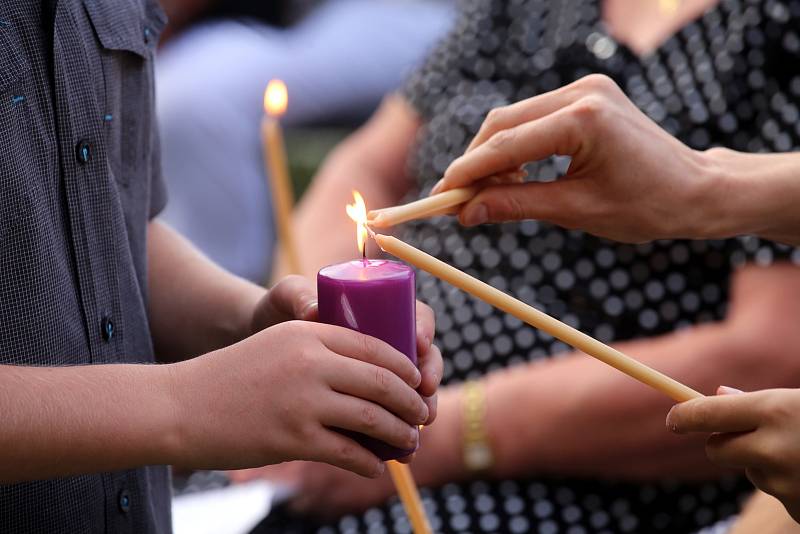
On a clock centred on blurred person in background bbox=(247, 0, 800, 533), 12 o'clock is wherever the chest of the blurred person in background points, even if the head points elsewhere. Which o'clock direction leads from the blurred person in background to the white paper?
The white paper is roughly at 1 o'clock from the blurred person in background.

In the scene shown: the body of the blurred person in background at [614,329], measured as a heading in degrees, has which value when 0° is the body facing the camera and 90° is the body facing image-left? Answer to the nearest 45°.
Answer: approximately 45°
